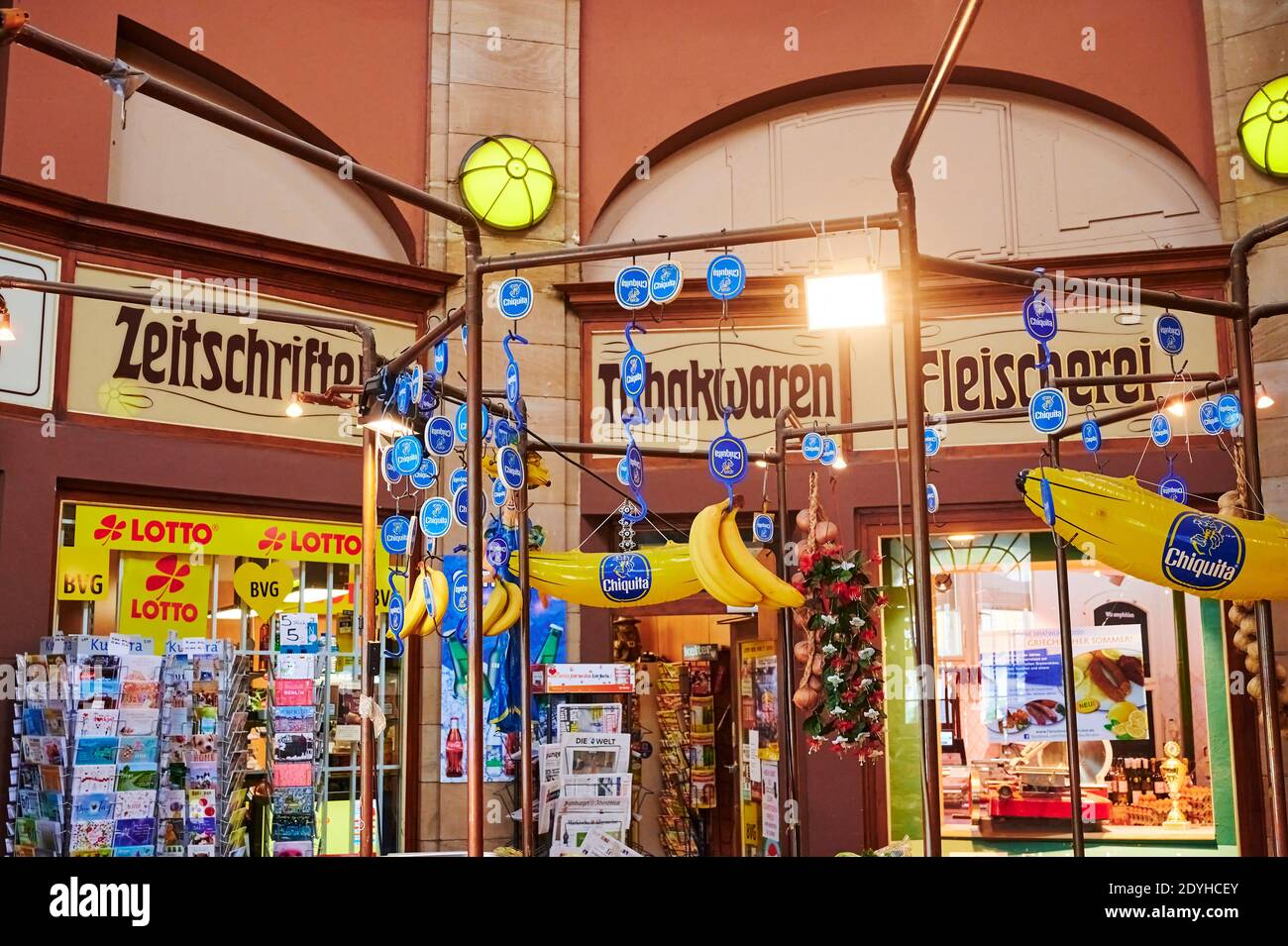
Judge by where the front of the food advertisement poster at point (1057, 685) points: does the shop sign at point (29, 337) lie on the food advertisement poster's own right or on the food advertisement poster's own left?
on the food advertisement poster's own right

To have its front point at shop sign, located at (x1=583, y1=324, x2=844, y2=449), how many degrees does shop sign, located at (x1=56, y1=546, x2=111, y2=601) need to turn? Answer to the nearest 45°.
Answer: approximately 90° to its left

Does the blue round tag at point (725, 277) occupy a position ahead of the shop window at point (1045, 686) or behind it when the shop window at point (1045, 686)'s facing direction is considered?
ahead

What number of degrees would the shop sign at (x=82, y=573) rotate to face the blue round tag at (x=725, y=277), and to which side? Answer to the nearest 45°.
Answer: approximately 45° to its left

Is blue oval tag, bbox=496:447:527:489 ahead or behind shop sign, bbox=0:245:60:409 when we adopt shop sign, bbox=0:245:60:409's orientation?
ahead

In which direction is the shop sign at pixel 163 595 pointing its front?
toward the camera

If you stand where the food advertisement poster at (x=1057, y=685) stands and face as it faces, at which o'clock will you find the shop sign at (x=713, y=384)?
The shop sign is roughly at 2 o'clock from the food advertisement poster.

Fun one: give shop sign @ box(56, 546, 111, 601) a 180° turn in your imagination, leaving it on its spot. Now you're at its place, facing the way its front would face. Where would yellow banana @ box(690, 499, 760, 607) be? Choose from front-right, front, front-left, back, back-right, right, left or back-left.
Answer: back-right

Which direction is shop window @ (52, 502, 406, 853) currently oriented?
toward the camera

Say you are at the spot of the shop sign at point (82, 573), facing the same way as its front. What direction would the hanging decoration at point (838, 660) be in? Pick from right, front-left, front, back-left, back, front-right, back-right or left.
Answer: front-left

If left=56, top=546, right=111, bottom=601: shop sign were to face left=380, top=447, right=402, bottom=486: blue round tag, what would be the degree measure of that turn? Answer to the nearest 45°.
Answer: approximately 45° to its left
